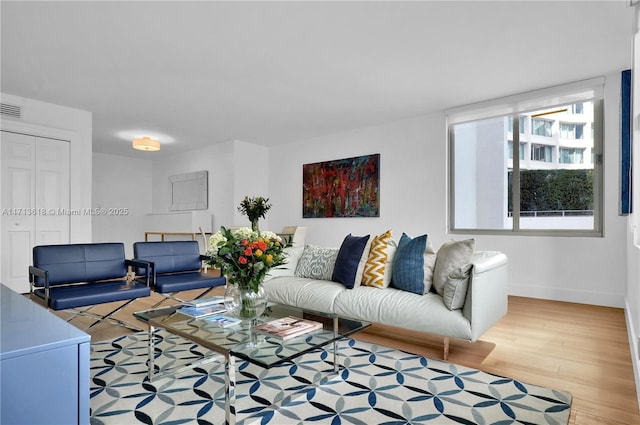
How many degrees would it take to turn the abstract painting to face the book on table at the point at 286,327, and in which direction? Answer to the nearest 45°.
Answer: approximately 45° to its left

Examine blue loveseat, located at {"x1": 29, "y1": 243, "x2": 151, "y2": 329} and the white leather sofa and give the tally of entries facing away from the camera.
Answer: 0

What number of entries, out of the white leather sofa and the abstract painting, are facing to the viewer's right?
0

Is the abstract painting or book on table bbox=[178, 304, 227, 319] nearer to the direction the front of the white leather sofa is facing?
the book on table

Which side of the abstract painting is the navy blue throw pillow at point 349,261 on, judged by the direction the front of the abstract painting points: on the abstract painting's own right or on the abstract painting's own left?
on the abstract painting's own left

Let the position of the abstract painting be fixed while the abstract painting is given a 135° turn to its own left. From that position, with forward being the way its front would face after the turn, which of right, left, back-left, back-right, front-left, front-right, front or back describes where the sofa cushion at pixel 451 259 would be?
right

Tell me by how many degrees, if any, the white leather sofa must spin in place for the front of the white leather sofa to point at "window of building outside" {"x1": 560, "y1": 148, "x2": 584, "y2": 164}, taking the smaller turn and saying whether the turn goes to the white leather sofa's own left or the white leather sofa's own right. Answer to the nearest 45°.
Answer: approximately 180°

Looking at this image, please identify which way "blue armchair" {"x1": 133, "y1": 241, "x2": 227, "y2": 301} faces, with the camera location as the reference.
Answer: facing the viewer and to the right of the viewer

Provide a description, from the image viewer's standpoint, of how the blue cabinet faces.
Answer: facing away from the viewer and to the right of the viewer

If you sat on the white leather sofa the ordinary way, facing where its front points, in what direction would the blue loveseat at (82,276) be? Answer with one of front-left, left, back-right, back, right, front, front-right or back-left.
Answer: front-right

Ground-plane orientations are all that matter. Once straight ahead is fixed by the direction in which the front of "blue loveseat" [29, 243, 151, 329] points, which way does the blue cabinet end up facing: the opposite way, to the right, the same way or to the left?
to the left

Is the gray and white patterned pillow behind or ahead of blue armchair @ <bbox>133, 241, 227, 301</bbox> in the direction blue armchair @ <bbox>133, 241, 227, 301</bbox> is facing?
ahead

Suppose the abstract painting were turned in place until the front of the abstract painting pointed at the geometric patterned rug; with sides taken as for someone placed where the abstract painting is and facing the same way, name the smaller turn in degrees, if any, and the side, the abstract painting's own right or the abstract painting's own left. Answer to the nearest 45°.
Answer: approximately 45° to the abstract painting's own left

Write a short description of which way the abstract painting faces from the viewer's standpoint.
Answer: facing the viewer and to the left of the viewer
